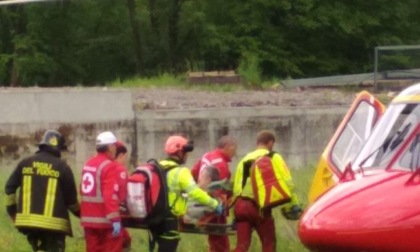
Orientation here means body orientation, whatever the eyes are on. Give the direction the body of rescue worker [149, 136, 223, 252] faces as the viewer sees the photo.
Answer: to the viewer's right

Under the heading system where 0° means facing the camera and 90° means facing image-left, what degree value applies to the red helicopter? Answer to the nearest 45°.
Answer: approximately 45°

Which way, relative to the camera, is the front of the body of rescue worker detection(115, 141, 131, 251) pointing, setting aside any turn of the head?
to the viewer's right

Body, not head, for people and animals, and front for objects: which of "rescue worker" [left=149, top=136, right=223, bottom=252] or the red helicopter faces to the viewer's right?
the rescue worker

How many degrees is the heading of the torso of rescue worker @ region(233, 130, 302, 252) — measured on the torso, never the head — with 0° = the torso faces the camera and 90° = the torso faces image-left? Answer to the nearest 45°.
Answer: approximately 225°

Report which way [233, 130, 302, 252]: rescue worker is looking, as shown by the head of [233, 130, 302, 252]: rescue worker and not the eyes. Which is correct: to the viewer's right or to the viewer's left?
to the viewer's right
